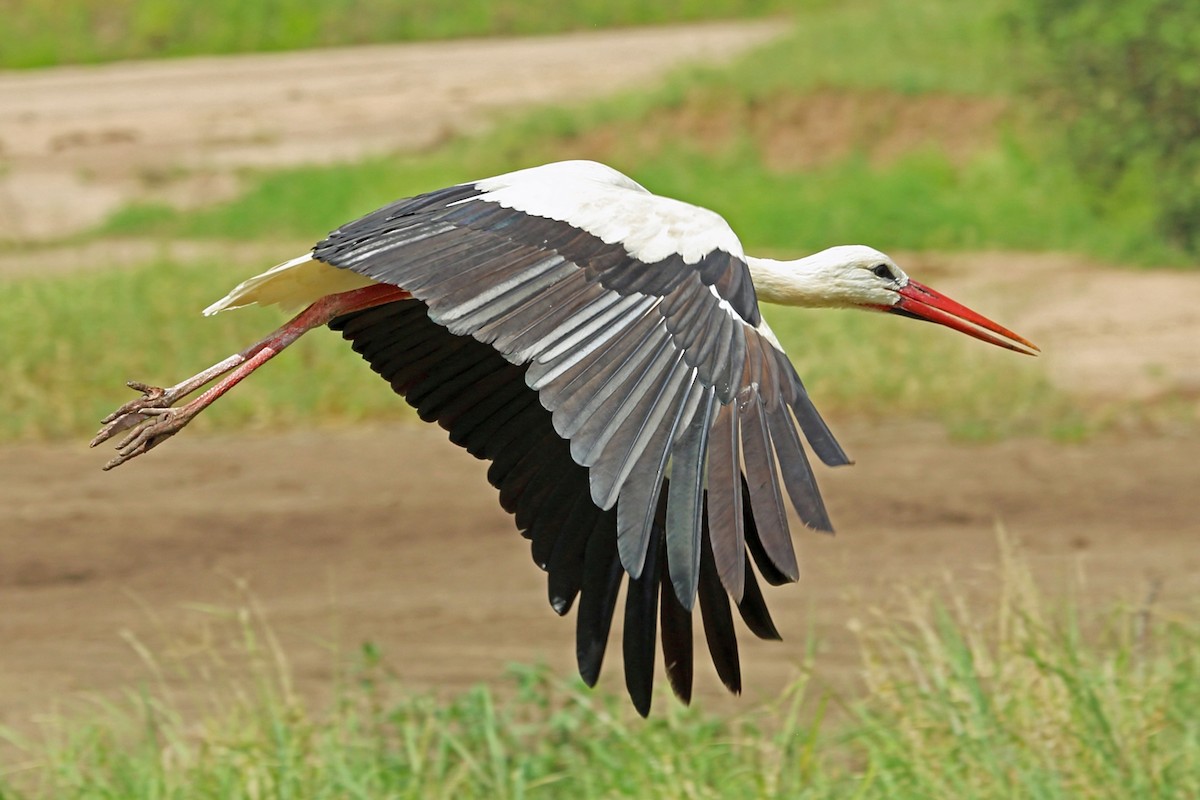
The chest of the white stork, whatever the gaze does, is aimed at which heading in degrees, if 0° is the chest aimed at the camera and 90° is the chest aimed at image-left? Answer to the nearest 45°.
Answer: approximately 270°
